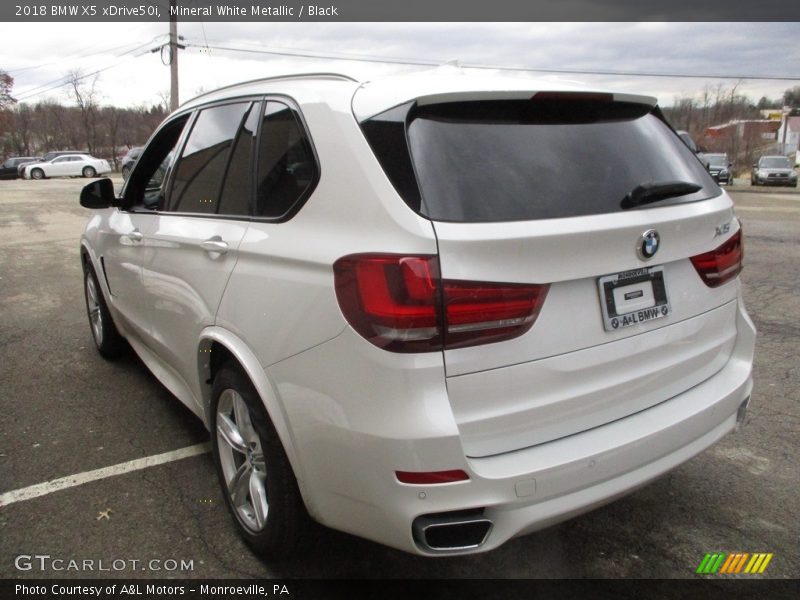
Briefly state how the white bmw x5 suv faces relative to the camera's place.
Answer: facing away from the viewer and to the left of the viewer

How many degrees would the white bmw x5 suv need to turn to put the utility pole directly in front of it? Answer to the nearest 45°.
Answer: approximately 45° to its right
